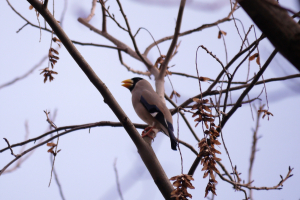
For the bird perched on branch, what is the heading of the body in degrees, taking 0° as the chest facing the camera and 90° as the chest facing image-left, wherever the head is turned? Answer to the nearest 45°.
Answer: approximately 90°
